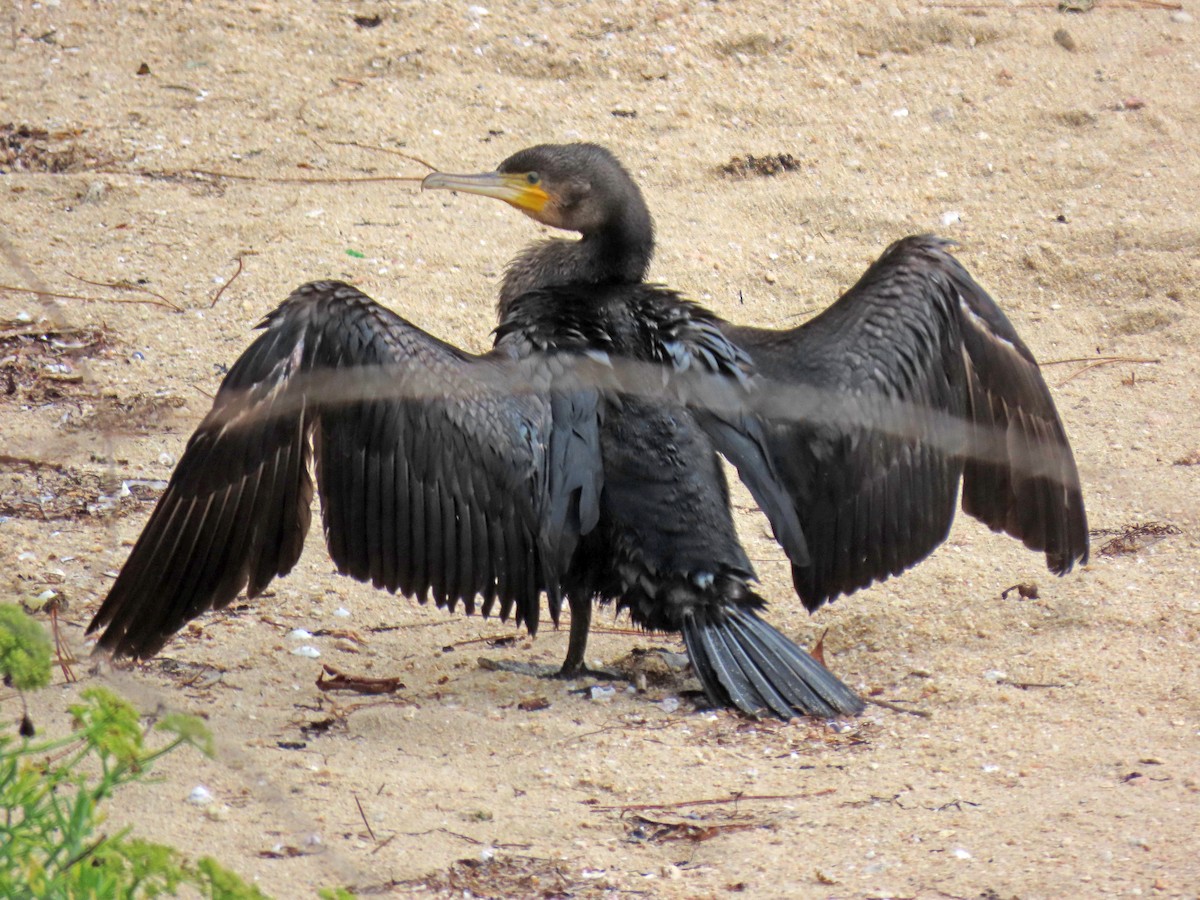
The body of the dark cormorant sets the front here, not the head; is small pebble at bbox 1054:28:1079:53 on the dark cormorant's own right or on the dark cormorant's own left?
on the dark cormorant's own right

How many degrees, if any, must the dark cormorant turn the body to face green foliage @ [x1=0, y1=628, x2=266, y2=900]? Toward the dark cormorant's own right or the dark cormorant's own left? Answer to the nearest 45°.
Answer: approximately 135° to the dark cormorant's own left

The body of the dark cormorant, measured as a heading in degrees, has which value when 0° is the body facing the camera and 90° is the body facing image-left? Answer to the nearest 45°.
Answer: approximately 135°

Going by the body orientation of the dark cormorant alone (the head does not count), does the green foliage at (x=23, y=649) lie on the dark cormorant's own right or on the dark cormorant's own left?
on the dark cormorant's own left

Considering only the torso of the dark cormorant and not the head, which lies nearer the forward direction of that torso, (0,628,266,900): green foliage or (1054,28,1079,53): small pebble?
the small pebble
